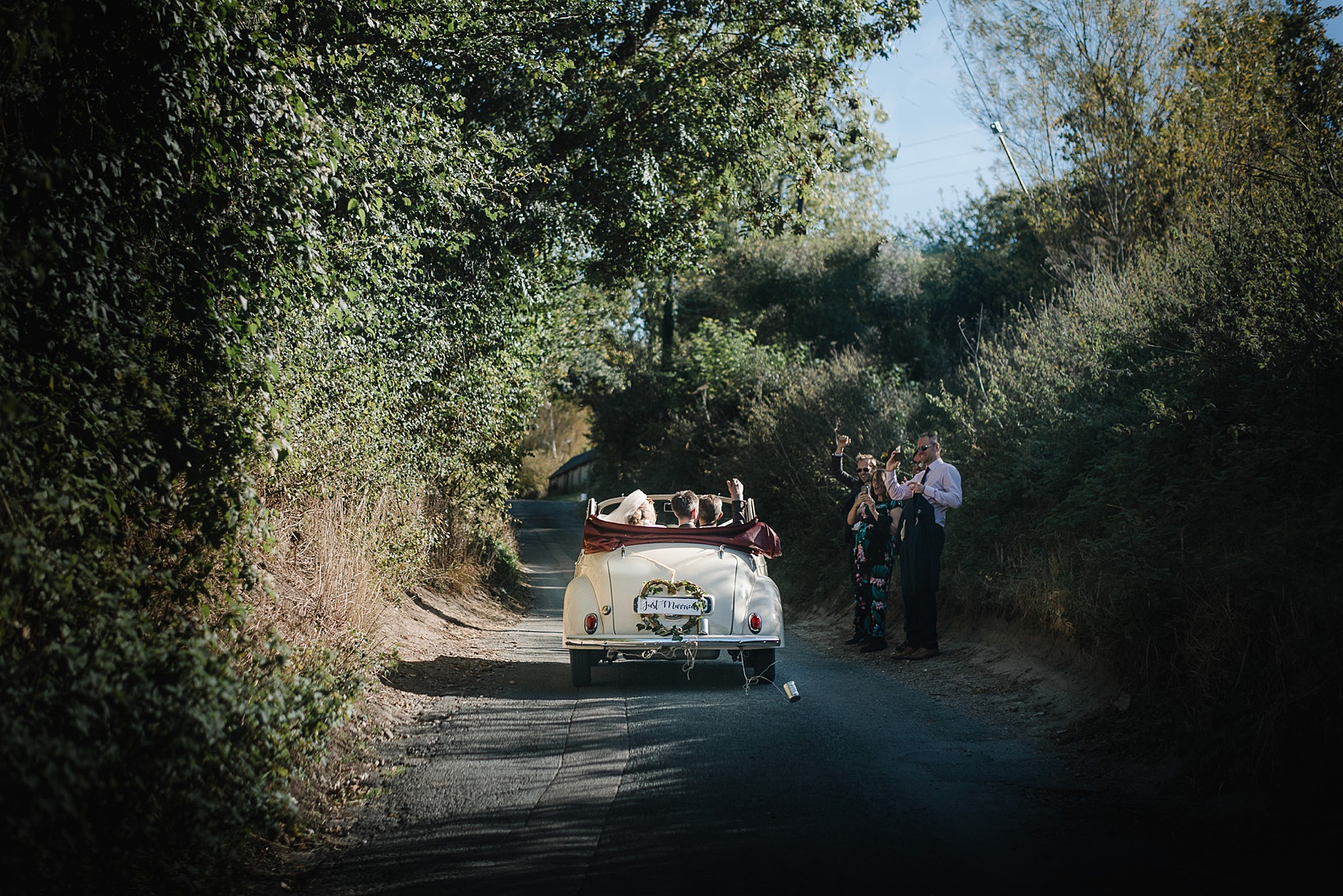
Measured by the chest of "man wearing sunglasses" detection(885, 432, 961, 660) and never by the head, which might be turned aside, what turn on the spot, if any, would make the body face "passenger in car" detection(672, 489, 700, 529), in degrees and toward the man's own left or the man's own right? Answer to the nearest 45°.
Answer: approximately 45° to the man's own right

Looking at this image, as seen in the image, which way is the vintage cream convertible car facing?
away from the camera

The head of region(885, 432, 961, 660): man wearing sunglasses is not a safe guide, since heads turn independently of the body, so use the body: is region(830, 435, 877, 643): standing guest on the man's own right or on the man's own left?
on the man's own right

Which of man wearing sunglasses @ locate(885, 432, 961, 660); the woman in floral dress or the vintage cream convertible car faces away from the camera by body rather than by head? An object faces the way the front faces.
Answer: the vintage cream convertible car

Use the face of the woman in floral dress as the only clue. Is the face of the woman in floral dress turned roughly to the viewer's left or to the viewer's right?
to the viewer's left

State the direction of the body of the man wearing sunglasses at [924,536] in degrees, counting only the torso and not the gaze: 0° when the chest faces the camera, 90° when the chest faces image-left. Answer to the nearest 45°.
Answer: approximately 45°

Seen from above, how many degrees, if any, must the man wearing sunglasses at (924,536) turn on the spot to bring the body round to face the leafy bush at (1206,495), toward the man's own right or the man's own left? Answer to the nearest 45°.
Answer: approximately 90° to the man's own left

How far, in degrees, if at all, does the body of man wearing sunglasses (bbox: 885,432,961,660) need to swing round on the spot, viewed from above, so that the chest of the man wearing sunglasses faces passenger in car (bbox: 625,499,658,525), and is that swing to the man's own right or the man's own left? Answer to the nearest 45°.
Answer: approximately 45° to the man's own right

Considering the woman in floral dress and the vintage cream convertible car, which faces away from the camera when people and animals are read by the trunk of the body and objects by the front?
the vintage cream convertible car
